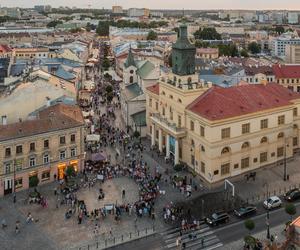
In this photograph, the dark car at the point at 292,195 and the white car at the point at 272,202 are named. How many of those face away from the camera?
0

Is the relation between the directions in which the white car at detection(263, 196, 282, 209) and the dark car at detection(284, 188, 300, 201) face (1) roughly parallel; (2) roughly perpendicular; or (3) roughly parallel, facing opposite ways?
roughly parallel

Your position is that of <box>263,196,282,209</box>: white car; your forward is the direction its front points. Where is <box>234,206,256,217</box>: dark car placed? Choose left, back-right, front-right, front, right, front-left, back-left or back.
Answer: front

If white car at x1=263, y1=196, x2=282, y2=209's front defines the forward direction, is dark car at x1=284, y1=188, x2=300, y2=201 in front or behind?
behind

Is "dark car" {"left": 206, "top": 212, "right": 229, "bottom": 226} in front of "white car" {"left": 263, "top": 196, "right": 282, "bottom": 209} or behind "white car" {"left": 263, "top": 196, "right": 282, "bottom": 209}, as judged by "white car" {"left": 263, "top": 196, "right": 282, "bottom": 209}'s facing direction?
in front

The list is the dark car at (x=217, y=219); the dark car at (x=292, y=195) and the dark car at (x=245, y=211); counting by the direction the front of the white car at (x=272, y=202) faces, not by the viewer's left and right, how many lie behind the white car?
1

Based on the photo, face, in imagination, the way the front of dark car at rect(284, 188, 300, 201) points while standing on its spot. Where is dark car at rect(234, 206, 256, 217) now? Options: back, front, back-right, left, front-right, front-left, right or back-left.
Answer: front
